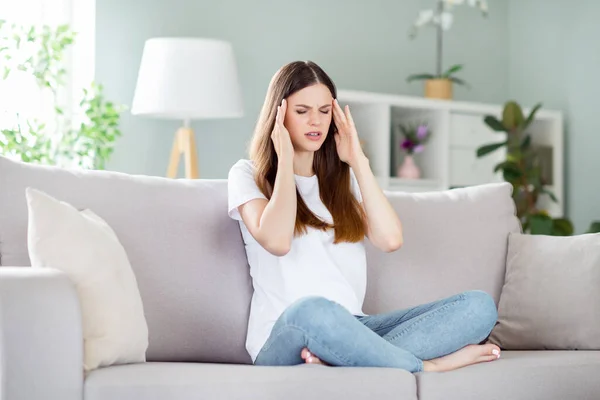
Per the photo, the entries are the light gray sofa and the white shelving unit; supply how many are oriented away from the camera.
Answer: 0

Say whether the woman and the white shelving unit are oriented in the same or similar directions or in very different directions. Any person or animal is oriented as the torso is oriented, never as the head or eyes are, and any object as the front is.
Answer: same or similar directions

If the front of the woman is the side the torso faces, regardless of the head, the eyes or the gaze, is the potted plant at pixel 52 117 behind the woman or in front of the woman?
behind

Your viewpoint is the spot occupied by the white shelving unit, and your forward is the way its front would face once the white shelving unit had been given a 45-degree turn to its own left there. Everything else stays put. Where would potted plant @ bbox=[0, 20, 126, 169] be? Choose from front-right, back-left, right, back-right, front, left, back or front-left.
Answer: back-right

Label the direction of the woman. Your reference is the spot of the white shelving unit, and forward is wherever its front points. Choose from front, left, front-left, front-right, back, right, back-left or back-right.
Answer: front-right

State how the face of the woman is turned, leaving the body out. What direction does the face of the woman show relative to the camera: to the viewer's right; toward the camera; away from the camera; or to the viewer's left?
toward the camera

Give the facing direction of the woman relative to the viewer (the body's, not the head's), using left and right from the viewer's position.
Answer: facing the viewer and to the right of the viewer

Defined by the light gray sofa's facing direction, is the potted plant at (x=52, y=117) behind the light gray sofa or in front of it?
behind

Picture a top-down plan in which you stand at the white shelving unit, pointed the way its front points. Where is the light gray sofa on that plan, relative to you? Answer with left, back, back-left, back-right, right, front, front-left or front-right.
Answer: front-right

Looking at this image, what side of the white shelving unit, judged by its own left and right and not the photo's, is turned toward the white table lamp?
right

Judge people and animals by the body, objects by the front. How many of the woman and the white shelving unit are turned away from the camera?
0

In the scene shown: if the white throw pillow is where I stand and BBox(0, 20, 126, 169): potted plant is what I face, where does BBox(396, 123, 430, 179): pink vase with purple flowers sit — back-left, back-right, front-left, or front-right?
front-right

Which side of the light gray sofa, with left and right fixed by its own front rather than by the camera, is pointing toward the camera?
front

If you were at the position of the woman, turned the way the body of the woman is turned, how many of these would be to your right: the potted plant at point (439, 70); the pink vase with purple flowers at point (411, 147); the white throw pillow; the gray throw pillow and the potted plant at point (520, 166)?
1

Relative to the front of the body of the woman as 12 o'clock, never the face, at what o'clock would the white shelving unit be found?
The white shelving unit is roughly at 8 o'clock from the woman.

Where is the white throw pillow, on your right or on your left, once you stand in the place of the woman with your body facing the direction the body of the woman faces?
on your right

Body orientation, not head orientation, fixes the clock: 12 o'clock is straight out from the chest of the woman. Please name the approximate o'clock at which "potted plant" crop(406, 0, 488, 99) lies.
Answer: The potted plant is roughly at 8 o'clock from the woman.

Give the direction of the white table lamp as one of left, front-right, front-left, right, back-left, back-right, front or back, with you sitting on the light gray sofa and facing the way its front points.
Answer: back
